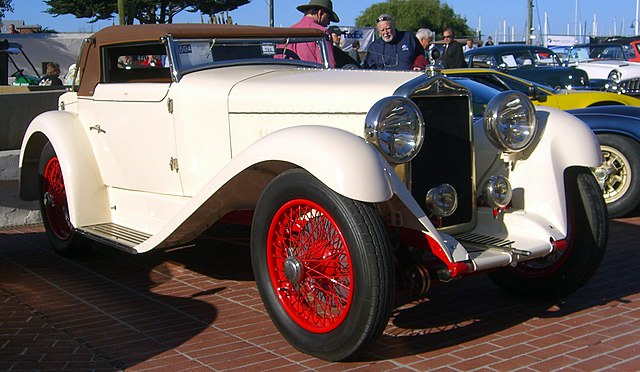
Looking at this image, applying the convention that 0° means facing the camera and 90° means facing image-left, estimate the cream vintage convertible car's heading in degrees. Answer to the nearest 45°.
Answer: approximately 315°

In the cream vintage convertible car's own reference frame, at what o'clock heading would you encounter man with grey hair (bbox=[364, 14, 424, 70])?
The man with grey hair is roughly at 8 o'clock from the cream vintage convertible car.

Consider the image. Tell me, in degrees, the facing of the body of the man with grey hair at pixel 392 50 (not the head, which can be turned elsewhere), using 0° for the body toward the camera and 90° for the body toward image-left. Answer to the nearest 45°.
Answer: approximately 0°

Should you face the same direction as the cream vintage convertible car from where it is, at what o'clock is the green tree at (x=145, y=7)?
The green tree is roughly at 7 o'clock from the cream vintage convertible car.

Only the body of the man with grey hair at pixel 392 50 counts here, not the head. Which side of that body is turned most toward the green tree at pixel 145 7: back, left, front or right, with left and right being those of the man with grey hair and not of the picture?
back

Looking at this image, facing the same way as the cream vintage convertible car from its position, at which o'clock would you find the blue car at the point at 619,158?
The blue car is roughly at 9 o'clock from the cream vintage convertible car.

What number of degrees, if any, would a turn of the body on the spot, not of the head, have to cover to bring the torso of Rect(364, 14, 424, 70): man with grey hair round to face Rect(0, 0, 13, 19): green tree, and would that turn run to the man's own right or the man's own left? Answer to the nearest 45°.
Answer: approximately 135° to the man's own right

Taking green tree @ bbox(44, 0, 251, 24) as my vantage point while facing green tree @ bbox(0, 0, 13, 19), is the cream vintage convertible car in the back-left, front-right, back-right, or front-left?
back-left
